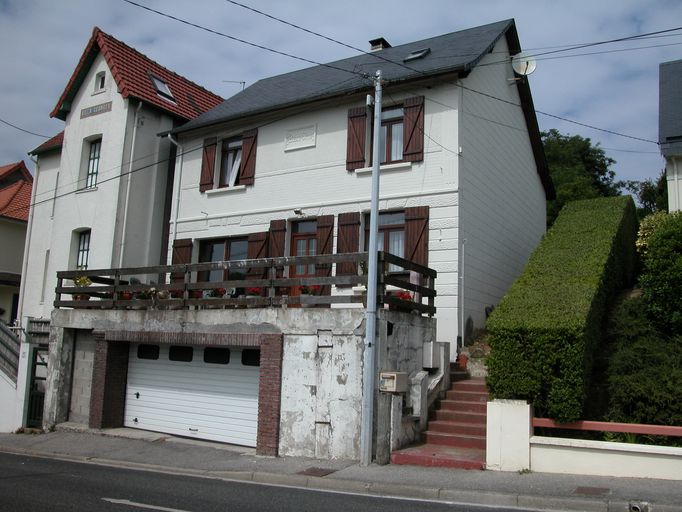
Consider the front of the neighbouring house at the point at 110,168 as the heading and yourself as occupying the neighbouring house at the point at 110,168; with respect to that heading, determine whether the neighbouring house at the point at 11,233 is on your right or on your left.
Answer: on your right

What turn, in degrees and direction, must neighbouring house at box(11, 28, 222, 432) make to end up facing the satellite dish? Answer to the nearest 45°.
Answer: approximately 90° to its left

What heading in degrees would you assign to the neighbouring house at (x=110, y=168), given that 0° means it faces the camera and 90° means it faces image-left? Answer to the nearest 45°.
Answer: approximately 45°

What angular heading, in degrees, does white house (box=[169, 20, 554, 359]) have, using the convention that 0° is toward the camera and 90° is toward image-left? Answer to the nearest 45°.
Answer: approximately 45°

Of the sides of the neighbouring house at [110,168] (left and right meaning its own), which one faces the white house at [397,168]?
left

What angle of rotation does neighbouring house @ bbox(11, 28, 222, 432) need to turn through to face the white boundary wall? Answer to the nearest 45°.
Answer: approximately 90° to its left

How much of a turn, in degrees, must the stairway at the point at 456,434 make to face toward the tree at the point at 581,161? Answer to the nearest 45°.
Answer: approximately 180°

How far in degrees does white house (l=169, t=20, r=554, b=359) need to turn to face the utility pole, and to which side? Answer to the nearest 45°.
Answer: approximately 45° to its left

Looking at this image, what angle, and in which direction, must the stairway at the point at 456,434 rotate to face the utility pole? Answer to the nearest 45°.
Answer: approximately 45° to its right
